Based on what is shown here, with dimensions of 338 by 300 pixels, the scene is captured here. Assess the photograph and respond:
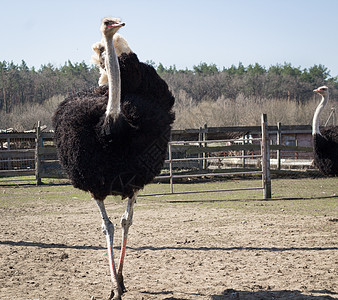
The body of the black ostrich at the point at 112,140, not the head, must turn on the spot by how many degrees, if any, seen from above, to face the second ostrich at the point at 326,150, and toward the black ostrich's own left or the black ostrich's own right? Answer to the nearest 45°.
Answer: approximately 135° to the black ostrich's own left

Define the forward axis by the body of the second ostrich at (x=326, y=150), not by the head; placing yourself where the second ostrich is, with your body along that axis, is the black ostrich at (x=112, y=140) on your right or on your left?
on your left

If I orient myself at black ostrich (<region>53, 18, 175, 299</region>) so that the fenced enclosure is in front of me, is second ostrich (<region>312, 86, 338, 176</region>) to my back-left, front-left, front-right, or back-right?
front-right

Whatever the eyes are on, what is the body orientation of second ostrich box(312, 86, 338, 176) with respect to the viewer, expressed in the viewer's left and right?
facing to the left of the viewer

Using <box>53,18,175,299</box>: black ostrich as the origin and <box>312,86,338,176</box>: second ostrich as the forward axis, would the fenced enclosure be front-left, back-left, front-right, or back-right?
front-left

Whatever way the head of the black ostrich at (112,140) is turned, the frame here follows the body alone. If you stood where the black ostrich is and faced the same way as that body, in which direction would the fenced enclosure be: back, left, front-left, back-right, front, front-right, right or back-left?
back

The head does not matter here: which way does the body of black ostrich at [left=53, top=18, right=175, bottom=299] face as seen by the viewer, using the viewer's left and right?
facing the viewer
